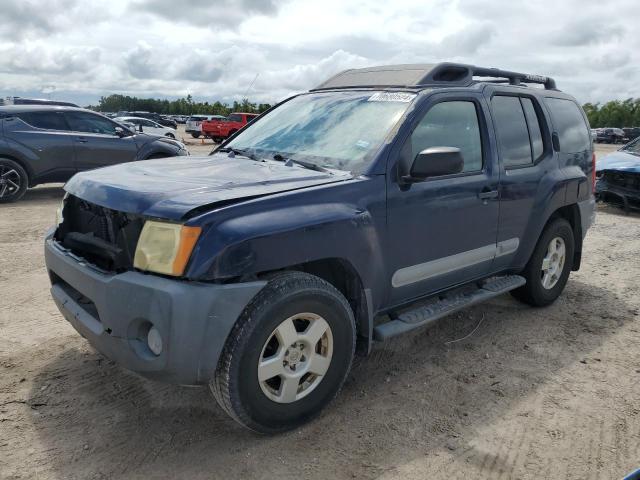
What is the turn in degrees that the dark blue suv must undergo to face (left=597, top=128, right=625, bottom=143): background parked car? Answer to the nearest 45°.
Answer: approximately 180°

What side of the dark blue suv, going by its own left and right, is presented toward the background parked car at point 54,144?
right

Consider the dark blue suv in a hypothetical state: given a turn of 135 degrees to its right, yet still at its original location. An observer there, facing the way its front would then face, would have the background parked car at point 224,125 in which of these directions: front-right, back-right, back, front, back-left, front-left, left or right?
front

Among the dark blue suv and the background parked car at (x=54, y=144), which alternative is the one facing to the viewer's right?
the background parked car

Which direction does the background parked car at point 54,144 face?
to the viewer's right

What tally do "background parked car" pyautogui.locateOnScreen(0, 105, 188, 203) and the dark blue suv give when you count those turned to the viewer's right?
1

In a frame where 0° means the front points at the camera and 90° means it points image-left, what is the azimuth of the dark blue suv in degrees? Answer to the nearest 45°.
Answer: approximately 45°

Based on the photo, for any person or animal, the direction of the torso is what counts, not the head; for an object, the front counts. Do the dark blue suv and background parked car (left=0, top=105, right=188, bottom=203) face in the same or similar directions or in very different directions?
very different directions

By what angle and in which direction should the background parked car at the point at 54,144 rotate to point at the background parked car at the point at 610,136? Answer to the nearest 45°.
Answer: approximately 45° to its left
